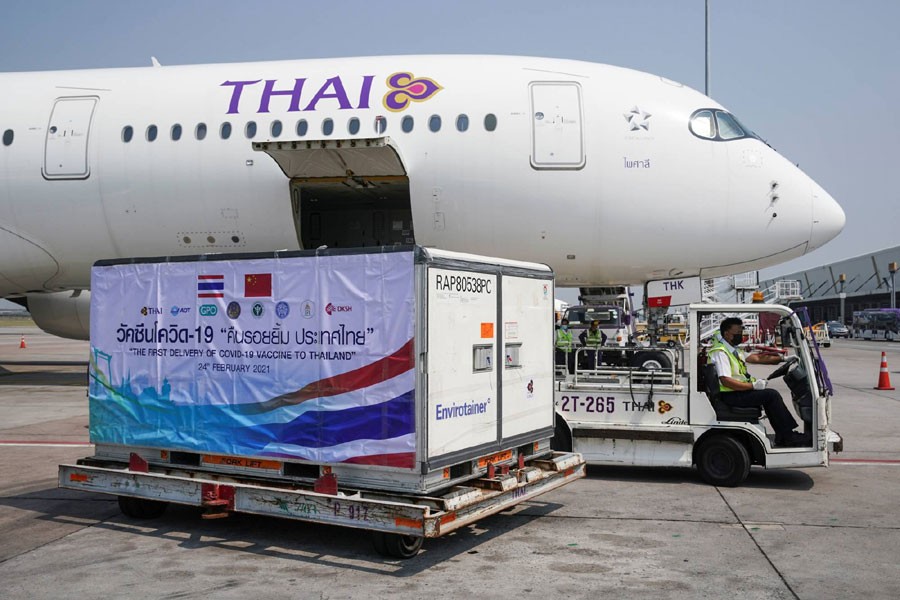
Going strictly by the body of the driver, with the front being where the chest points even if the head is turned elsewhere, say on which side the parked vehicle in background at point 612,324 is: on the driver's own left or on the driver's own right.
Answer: on the driver's own left

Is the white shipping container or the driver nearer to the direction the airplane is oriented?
the driver

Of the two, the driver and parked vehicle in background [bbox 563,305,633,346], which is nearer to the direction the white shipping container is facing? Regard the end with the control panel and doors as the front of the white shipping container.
the driver

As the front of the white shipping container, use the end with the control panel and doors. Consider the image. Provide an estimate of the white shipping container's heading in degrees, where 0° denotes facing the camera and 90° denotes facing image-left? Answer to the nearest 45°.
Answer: approximately 315°

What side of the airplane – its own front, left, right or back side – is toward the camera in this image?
right

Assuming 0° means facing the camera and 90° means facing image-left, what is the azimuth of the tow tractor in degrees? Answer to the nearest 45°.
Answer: approximately 270°

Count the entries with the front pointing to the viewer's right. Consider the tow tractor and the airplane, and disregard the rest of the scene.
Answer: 2

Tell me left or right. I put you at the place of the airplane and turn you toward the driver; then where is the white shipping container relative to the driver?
right

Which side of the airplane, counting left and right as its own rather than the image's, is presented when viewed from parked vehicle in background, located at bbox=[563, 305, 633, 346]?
left

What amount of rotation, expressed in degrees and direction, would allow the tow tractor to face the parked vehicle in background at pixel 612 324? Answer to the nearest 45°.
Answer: approximately 90° to its left

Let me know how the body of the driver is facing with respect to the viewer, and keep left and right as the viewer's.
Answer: facing to the right of the viewer

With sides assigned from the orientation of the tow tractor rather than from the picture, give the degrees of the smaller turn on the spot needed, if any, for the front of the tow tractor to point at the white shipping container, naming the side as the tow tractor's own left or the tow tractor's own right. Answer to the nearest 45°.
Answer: approximately 135° to the tow tractor's own right
